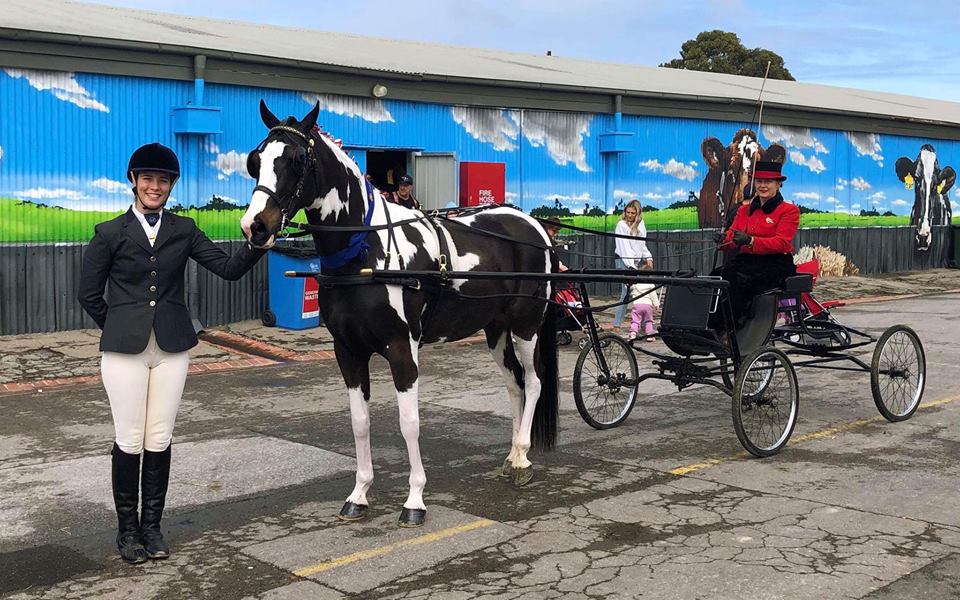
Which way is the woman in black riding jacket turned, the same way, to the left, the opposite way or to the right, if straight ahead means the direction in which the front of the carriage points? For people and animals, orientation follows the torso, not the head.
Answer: to the left

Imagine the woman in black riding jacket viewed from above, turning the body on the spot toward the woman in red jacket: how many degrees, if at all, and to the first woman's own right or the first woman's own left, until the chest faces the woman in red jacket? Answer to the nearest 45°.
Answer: approximately 90° to the first woman's own left

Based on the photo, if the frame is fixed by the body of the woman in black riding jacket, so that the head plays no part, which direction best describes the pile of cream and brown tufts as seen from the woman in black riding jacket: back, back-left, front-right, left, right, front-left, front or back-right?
back-left

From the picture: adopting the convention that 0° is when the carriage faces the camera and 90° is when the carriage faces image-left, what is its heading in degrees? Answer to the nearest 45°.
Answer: approximately 45°

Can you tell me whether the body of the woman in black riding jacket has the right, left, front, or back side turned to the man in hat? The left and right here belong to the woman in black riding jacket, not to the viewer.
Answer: back

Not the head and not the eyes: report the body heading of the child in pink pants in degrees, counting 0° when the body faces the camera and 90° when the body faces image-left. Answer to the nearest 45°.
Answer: approximately 180°

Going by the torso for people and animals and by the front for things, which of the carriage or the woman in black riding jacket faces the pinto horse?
the carriage

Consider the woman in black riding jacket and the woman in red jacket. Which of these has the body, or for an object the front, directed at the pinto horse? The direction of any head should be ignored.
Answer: the woman in red jacket

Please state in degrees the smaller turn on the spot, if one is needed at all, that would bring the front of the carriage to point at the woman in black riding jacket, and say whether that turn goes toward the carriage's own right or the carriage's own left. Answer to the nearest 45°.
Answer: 0° — it already faces them

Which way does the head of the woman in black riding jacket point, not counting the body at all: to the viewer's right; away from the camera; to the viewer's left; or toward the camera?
toward the camera

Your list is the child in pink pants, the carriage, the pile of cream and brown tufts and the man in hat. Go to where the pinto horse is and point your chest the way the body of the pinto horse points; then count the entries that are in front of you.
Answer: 0

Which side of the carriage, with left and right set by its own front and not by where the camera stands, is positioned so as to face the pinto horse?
front

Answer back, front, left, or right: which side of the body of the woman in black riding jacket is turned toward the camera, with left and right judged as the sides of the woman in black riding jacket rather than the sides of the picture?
front

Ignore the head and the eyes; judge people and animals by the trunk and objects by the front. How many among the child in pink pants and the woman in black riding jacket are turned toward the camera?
1

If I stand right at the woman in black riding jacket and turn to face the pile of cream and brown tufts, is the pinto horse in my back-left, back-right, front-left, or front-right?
front-right
